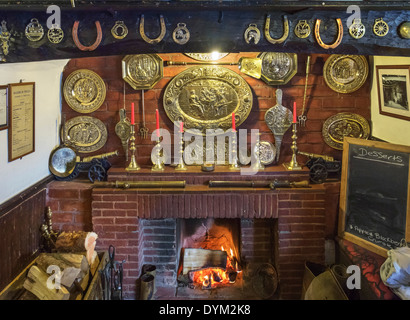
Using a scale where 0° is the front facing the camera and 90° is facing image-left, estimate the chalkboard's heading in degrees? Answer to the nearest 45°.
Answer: approximately 45°

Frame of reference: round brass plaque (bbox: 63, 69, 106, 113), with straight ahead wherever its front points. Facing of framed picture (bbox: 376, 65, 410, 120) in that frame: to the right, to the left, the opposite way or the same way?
to the right

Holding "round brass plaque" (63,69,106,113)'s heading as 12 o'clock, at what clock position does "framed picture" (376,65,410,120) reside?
The framed picture is roughly at 10 o'clock from the round brass plaque.

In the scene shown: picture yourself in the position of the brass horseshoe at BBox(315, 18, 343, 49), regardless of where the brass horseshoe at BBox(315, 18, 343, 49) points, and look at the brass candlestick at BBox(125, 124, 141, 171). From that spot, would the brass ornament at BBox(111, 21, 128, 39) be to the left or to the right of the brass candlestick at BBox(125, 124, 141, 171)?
left

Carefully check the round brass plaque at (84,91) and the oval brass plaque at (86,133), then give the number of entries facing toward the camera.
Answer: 2

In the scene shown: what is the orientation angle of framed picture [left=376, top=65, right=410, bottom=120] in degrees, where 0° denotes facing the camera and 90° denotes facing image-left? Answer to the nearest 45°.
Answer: approximately 45°
